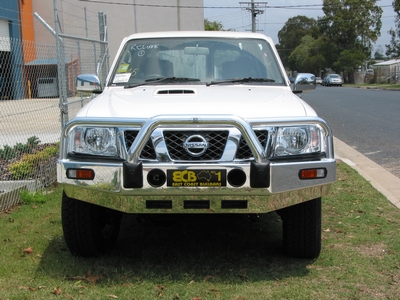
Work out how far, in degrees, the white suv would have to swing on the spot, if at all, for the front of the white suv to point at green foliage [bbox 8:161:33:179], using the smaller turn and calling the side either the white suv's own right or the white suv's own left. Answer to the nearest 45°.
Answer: approximately 135° to the white suv's own right

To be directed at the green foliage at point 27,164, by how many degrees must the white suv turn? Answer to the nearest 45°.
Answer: approximately 135° to its right

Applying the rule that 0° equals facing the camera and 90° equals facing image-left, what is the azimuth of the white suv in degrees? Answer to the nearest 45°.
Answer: approximately 0°

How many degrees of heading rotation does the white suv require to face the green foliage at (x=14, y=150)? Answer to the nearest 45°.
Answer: approximately 135° to its right

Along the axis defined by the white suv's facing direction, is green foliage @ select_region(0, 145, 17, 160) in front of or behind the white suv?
behind

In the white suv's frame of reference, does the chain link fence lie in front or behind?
behind
